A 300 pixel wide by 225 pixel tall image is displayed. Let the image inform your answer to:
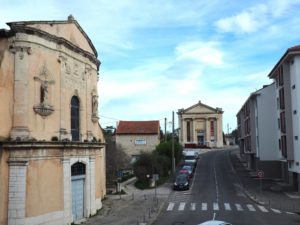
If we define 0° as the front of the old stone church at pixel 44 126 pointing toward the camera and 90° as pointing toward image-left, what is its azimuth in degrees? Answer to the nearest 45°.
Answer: approximately 315°

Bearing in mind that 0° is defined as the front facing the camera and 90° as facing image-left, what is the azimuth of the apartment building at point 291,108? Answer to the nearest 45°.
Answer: approximately 45°

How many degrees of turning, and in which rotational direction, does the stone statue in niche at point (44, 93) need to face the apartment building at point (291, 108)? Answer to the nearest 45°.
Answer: approximately 45° to its left

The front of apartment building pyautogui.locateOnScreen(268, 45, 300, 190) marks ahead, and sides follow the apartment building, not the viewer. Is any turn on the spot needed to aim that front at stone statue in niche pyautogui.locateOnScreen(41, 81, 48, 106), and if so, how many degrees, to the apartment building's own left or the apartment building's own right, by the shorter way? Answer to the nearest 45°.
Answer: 0° — it already faces it

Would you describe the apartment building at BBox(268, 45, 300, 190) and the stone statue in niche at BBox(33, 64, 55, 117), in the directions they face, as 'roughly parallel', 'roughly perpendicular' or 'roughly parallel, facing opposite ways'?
roughly perpendicular

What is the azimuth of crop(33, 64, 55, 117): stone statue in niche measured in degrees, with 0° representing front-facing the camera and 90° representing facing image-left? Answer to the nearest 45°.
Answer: approximately 0°

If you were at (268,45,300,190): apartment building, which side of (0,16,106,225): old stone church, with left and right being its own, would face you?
left
